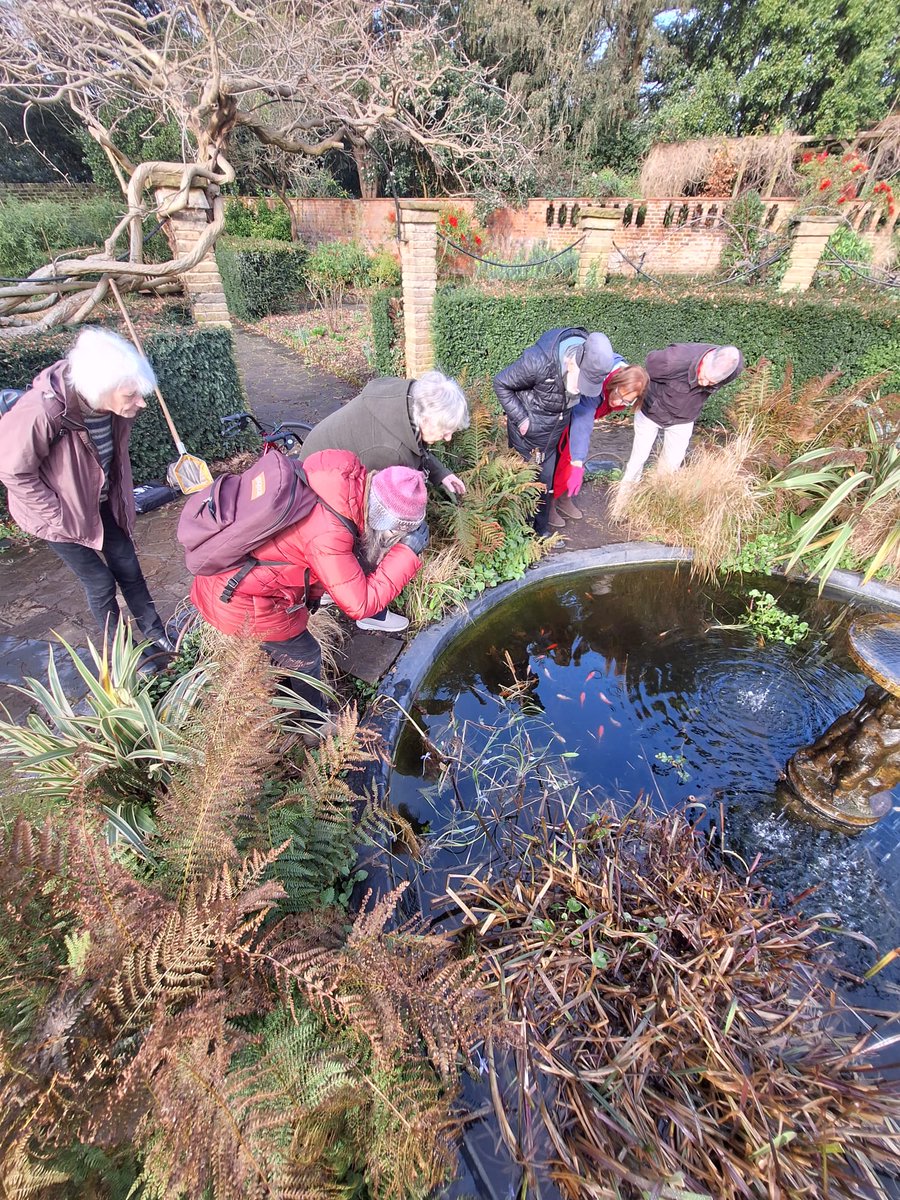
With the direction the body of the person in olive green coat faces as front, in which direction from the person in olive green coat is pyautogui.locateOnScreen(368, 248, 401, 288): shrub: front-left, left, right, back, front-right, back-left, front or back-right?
left

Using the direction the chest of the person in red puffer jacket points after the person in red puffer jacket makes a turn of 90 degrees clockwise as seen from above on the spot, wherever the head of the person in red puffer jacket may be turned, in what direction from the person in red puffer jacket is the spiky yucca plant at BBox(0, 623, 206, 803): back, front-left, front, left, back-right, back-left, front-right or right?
right

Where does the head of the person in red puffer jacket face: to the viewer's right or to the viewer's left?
to the viewer's right

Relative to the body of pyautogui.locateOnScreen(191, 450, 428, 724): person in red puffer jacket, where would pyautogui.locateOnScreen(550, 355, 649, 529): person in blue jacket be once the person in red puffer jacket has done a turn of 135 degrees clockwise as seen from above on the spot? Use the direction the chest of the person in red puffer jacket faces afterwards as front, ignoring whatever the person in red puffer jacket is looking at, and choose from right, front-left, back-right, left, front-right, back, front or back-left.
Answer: back

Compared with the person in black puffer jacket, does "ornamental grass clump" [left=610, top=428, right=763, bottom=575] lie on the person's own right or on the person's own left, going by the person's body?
on the person's own left

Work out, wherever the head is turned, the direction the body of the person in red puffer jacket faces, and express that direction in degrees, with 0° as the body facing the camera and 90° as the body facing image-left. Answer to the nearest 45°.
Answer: approximately 270°

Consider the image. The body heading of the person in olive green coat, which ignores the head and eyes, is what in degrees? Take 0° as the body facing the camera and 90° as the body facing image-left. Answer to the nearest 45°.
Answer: approximately 270°

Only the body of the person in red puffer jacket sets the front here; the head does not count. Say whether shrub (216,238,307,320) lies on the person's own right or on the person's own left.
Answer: on the person's own left

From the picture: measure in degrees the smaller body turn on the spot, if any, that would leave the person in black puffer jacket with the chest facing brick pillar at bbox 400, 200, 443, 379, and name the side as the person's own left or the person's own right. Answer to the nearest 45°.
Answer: approximately 180°

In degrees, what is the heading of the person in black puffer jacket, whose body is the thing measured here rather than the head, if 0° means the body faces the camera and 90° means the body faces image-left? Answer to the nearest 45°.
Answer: approximately 315°

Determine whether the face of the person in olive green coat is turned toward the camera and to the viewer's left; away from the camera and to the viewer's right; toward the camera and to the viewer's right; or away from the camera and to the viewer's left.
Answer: toward the camera and to the viewer's right

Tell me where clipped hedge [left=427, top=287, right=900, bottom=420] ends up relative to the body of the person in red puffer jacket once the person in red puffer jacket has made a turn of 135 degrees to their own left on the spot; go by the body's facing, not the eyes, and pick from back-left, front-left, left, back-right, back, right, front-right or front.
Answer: right

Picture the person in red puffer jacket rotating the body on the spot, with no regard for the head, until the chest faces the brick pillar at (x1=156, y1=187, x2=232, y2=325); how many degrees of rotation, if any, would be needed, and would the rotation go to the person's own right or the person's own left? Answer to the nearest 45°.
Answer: approximately 90° to the person's own left
